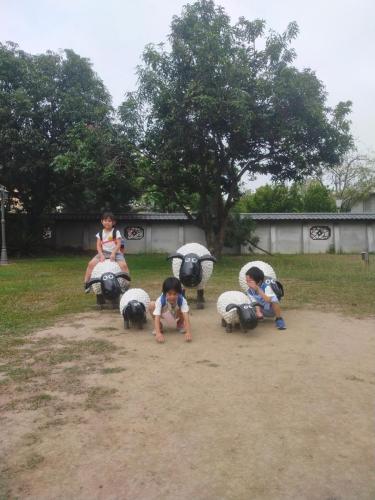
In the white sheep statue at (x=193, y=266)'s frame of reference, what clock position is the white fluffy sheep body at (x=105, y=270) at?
The white fluffy sheep body is roughly at 3 o'clock from the white sheep statue.

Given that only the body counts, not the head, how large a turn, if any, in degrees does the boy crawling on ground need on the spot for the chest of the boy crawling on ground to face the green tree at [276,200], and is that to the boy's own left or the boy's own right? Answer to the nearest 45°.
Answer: approximately 180°

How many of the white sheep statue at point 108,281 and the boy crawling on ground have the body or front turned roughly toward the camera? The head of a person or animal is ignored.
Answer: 2

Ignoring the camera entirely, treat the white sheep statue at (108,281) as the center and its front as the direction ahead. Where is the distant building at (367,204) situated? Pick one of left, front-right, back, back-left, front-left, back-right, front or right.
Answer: back-left

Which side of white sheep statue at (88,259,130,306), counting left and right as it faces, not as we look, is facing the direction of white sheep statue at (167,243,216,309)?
left

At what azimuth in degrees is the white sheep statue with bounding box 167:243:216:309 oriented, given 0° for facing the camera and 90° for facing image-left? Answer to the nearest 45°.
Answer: approximately 0°

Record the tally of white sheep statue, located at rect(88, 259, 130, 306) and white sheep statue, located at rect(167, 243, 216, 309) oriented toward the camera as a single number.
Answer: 2

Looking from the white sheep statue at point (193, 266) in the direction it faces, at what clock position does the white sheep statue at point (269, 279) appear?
the white sheep statue at point (269, 279) is roughly at 10 o'clock from the white sheep statue at point (193, 266).
